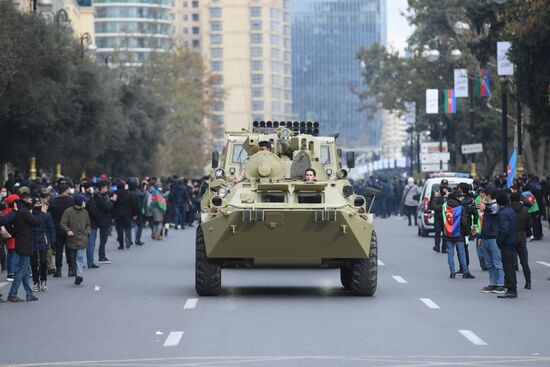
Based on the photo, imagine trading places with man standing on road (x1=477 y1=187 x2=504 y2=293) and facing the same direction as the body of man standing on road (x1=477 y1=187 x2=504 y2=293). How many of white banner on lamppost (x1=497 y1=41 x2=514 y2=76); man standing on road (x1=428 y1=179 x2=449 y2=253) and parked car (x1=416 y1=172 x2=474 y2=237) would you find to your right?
3

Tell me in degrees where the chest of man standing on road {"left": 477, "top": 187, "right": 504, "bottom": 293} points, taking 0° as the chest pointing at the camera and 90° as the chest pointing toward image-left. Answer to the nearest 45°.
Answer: approximately 90°

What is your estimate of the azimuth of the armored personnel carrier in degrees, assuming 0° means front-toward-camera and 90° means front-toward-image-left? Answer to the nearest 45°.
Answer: approximately 0°

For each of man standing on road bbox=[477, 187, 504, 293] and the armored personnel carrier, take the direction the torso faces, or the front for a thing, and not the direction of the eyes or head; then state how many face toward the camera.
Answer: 1

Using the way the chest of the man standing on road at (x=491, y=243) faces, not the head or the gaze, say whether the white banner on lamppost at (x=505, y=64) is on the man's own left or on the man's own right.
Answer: on the man's own right

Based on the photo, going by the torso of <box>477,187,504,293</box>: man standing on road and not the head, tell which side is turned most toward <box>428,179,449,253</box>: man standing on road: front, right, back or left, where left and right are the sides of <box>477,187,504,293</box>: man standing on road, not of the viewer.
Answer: right

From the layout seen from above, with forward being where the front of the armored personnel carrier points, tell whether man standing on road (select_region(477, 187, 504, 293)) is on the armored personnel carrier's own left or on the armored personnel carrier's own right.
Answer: on the armored personnel carrier's own left

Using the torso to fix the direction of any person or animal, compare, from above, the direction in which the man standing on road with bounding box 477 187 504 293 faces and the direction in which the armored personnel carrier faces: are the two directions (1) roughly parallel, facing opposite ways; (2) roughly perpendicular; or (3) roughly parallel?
roughly perpendicular

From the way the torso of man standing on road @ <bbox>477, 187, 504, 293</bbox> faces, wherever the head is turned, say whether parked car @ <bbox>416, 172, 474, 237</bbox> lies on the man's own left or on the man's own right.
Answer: on the man's own right
